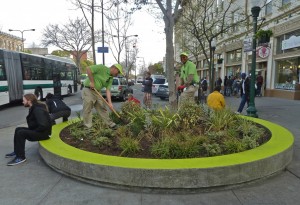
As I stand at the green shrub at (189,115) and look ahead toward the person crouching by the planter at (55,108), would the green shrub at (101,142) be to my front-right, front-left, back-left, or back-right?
front-left

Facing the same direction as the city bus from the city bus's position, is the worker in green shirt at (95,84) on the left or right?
on its right

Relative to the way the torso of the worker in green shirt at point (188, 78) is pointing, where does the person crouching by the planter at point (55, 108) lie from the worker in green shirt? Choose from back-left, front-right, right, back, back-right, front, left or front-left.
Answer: front-right

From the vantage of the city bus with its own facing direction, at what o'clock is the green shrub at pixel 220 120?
The green shrub is roughly at 4 o'clock from the city bus.

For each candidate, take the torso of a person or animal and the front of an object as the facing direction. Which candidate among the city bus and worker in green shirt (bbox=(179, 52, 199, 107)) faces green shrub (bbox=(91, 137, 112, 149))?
the worker in green shirt

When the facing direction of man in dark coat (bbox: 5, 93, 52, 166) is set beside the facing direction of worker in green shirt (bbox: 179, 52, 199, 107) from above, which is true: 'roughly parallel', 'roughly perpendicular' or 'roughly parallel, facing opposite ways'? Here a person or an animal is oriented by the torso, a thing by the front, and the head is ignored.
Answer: roughly parallel

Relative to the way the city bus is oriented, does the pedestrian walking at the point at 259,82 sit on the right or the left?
on its right

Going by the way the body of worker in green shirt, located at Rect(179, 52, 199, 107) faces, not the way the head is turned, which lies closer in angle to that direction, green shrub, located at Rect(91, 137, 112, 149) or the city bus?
the green shrub

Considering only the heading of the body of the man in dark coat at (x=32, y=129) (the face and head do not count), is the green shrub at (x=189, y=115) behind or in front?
behind

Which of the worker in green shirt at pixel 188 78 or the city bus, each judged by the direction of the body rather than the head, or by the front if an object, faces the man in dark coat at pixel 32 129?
the worker in green shirt
